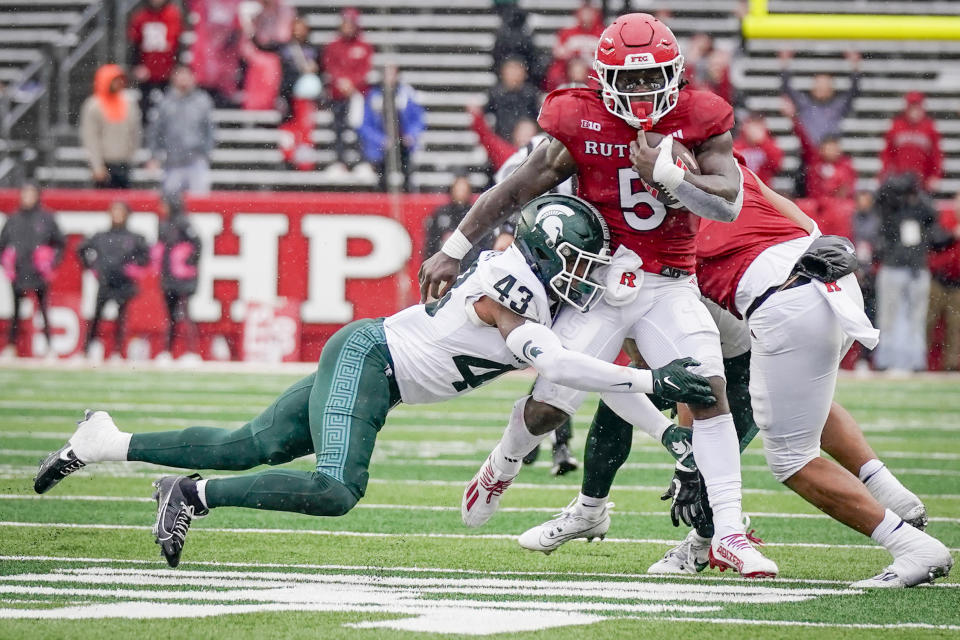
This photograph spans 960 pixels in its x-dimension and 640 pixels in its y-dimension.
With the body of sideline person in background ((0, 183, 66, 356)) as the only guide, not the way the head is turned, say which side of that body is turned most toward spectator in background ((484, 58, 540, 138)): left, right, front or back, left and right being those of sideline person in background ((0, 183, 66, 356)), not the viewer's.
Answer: left

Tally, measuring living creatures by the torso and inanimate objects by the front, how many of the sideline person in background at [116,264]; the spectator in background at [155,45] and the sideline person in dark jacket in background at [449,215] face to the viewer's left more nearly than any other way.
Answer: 0

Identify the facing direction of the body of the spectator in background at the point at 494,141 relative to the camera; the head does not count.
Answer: toward the camera

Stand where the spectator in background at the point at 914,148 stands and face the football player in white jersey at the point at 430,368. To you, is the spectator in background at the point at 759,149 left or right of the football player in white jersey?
right

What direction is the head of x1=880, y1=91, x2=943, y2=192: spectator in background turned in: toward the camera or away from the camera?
toward the camera

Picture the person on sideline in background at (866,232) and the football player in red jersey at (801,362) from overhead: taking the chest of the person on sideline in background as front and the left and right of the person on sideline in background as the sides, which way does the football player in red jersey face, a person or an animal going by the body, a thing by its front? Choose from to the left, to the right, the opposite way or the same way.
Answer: to the right

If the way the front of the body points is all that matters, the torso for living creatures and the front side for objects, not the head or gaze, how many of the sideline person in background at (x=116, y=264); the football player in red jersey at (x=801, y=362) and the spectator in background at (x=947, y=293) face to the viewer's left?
1

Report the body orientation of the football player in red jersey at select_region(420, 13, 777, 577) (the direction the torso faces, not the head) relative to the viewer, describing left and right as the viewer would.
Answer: facing the viewer

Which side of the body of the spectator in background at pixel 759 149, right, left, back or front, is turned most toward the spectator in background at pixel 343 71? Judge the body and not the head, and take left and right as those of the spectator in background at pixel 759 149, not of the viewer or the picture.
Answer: right

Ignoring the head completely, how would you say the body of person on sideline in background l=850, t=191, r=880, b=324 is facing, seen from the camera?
toward the camera

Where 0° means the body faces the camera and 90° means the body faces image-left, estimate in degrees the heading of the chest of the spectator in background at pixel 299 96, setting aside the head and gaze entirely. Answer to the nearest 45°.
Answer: approximately 0°

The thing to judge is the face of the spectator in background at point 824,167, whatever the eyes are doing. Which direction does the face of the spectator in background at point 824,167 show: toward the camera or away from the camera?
toward the camera

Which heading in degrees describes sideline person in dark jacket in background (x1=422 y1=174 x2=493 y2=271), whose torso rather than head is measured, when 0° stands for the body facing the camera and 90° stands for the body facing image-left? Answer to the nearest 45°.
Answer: approximately 0°
